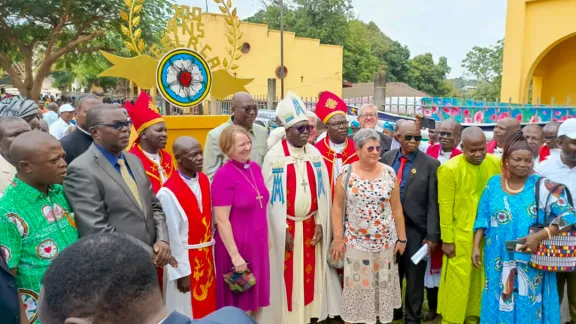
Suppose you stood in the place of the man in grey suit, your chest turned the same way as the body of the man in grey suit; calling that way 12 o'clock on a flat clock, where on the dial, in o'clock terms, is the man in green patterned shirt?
The man in green patterned shirt is roughly at 3 o'clock from the man in grey suit.

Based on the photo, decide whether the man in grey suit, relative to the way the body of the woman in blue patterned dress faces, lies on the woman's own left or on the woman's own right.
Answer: on the woman's own right

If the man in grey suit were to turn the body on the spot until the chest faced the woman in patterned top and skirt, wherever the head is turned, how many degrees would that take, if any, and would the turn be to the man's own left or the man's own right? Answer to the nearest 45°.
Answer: approximately 45° to the man's own left

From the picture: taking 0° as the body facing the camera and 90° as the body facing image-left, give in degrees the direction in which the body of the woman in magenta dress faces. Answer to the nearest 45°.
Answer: approximately 315°

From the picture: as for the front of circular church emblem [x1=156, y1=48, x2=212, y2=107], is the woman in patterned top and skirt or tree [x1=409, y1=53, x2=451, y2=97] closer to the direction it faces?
the woman in patterned top and skirt

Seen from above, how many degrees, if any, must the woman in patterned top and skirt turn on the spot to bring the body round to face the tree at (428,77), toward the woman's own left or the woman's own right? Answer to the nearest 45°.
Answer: approximately 180°

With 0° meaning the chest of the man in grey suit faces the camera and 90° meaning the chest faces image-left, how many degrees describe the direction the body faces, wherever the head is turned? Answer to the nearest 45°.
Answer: approximately 315°

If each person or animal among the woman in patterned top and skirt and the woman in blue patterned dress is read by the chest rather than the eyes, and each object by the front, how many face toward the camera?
2
